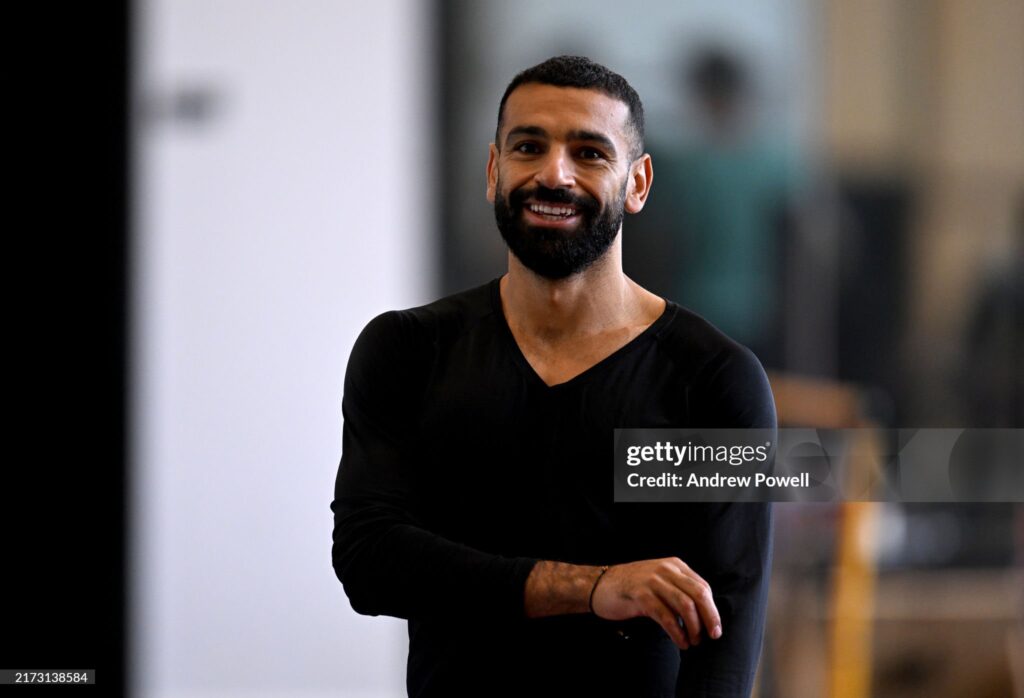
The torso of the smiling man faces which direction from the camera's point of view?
toward the camera

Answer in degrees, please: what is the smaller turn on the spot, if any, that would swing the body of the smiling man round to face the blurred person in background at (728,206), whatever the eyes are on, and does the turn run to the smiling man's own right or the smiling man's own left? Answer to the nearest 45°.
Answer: approximately 180°
